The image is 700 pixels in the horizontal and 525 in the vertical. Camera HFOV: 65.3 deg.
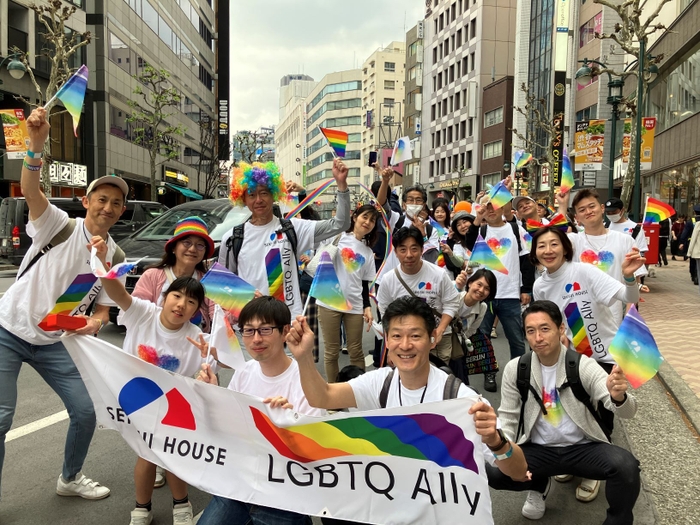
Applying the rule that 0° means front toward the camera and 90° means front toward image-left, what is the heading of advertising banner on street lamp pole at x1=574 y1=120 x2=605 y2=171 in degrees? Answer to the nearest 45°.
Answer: approximately 0°

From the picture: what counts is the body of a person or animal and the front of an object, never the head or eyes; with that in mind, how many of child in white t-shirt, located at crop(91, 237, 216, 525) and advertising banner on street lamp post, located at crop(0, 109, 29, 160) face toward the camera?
2

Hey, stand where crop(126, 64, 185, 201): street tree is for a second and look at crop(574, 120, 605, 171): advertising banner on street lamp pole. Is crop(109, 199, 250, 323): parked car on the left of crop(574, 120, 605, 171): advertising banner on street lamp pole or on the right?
right

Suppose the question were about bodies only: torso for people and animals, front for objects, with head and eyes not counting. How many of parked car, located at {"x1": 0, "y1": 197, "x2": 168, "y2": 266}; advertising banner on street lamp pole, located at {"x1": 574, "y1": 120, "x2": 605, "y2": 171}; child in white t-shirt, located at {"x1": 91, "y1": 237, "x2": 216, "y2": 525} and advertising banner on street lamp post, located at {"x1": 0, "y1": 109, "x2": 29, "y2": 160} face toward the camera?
3

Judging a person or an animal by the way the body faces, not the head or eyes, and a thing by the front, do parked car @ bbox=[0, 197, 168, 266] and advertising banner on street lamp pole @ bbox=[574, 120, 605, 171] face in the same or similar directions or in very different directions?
very different directions

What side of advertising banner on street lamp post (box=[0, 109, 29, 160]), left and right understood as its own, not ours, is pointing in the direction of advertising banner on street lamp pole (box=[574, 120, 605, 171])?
left

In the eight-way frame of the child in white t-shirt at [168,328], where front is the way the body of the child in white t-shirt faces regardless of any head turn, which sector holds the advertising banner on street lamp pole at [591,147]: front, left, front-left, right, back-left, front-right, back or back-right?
back-left

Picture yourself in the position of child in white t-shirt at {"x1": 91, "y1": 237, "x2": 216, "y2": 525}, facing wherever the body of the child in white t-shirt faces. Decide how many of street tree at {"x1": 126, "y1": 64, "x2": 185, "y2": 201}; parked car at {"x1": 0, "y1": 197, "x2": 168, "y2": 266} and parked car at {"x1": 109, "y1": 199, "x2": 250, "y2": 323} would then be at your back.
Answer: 3
